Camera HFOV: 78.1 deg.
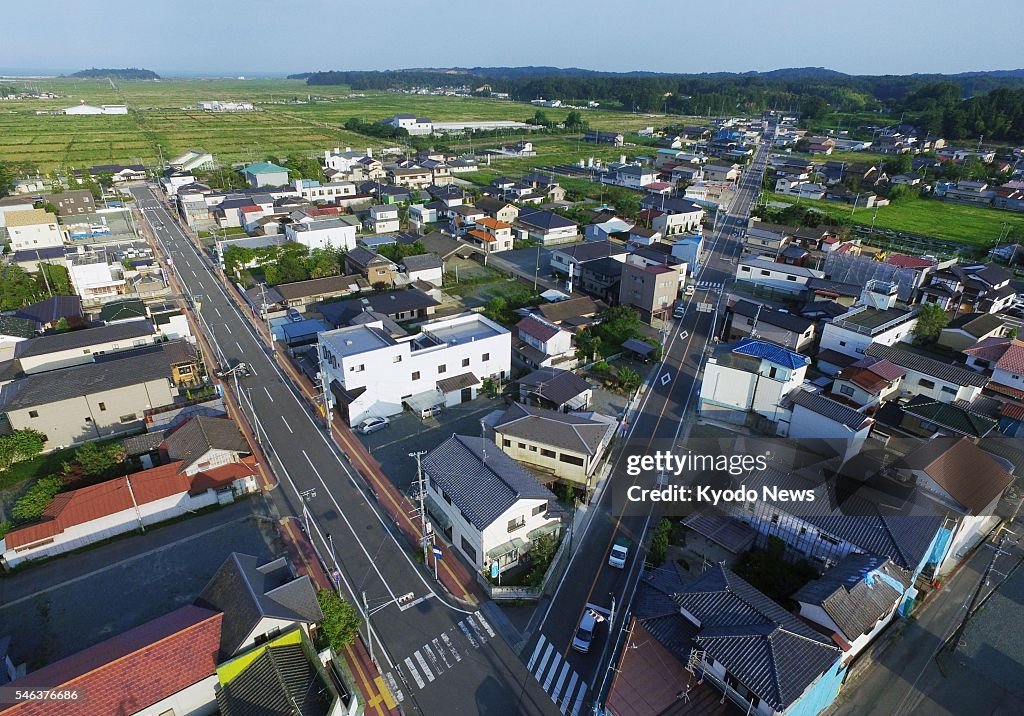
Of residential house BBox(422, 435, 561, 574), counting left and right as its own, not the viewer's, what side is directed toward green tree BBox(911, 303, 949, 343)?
left

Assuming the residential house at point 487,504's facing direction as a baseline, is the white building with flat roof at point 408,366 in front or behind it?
behind

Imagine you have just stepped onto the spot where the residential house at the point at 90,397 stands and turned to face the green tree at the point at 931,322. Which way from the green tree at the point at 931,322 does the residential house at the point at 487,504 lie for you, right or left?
right

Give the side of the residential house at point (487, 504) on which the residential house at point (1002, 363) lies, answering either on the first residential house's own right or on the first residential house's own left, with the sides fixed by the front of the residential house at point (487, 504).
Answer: on the first residential house's own left

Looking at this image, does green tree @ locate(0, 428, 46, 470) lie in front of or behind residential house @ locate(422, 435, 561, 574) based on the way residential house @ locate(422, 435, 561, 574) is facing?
behind

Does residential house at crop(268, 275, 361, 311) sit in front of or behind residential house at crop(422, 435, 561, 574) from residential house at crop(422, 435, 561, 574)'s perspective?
behind

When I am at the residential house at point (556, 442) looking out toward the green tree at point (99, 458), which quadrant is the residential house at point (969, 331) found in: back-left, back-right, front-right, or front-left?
back-right

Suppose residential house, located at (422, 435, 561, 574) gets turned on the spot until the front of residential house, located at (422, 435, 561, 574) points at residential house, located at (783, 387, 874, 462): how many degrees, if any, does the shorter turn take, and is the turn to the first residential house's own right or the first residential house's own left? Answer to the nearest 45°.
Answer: approximately 45° to the first residential house's own left

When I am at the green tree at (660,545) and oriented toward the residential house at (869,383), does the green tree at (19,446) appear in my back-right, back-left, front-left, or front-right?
back-left

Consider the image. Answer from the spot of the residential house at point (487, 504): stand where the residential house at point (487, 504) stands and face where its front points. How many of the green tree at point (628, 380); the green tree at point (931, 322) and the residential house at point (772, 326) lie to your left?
3

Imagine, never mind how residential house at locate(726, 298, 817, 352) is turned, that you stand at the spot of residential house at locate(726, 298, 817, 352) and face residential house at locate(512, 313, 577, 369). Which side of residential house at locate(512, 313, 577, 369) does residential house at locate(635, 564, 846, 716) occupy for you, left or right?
left
